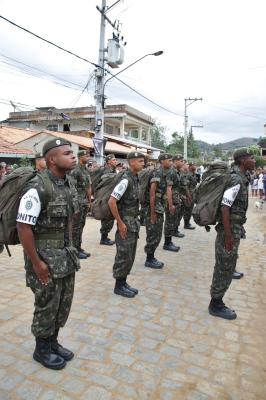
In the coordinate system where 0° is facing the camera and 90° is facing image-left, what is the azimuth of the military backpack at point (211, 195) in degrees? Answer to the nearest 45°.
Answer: approximately 90°
